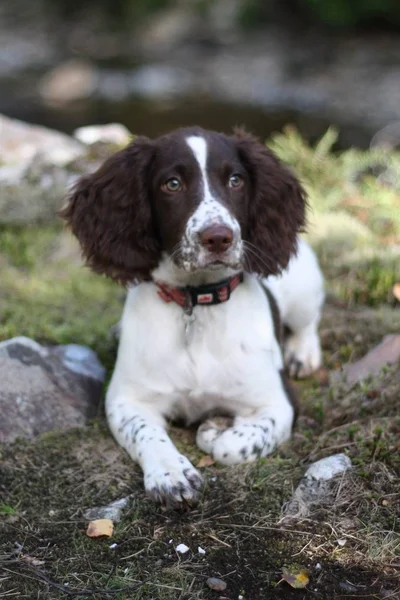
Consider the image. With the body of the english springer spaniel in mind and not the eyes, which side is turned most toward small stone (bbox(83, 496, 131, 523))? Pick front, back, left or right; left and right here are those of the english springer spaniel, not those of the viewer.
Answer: front

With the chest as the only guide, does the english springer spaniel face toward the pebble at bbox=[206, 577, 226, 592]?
yes

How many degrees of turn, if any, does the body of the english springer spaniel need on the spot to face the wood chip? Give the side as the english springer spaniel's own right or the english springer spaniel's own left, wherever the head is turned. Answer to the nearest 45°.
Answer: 0° — it already faces it

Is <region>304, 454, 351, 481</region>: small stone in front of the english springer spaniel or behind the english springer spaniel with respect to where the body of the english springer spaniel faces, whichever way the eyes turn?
in front

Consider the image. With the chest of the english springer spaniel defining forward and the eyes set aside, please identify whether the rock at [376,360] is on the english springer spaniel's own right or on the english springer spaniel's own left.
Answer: on the english springer spaniel's own left

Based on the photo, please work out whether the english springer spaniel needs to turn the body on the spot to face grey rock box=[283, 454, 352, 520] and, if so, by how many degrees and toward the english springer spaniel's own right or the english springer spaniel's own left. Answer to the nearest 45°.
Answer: approximately 45° to the english springer spaniel's own left

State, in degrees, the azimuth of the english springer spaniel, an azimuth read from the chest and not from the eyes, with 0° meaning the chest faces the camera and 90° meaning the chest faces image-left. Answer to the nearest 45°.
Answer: approximately 0°

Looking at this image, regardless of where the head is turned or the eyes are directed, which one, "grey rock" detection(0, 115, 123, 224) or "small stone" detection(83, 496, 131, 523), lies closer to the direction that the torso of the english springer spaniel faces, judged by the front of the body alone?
the small stone

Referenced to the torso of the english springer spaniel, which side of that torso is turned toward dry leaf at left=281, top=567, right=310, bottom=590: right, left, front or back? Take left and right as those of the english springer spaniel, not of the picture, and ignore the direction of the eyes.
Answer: front
